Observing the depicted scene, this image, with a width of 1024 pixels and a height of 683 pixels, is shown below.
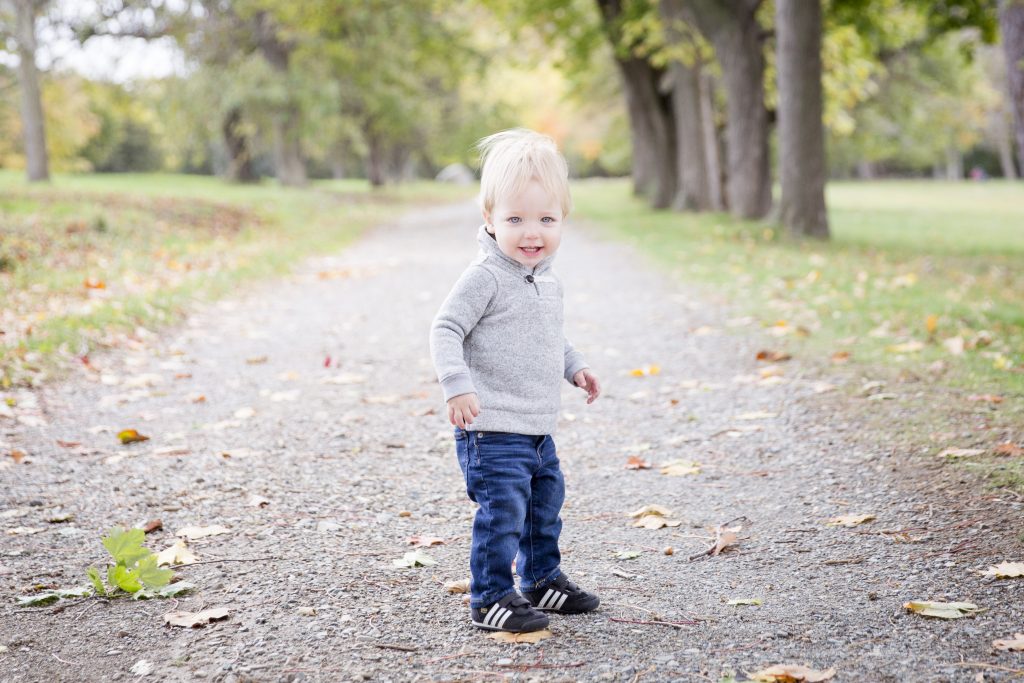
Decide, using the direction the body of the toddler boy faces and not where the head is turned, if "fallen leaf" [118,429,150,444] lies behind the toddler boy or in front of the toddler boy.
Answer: behind

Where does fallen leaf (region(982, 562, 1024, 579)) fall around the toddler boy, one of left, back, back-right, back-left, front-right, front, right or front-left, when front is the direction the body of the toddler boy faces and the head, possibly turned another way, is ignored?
front-left

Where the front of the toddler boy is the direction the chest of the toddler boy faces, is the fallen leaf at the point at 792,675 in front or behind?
in front

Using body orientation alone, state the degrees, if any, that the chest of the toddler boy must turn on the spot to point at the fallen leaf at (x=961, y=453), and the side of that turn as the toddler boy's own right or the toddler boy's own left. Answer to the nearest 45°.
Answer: approximately 90° to the toddler boy's own left

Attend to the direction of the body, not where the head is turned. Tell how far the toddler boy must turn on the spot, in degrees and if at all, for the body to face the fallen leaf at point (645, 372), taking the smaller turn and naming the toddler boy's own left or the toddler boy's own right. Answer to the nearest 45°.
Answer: approximately 135° to the toddler boy's own left

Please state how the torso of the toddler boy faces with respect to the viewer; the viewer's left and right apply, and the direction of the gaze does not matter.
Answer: facing the viewer and to the right of the viewer

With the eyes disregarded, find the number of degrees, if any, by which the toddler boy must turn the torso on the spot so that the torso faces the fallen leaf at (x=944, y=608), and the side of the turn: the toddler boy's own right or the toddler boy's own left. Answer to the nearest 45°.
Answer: approximately 45° to the toddler boy's own left
